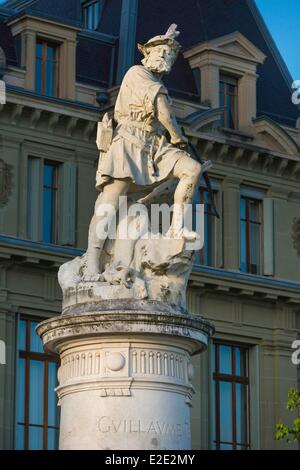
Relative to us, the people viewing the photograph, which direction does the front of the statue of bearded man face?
facing the viewer and to the right of the viewer
